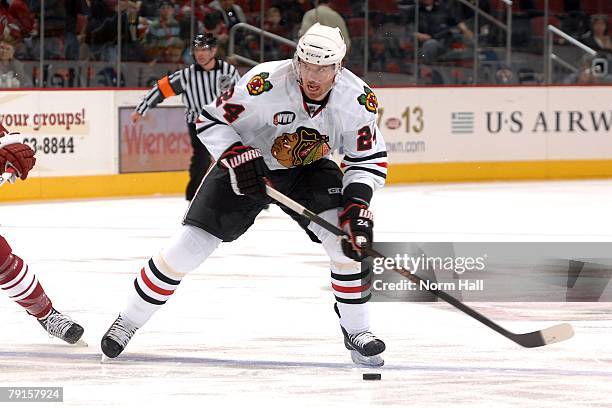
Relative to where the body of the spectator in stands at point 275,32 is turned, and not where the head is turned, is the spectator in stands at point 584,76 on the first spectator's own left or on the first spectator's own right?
on the first spectator's own left

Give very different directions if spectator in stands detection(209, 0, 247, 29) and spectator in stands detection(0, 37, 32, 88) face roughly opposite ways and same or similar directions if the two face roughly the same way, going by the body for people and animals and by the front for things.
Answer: same or similar directions

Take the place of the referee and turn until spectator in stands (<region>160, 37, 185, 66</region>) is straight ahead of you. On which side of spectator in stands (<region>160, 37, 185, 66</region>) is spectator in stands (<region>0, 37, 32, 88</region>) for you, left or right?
left

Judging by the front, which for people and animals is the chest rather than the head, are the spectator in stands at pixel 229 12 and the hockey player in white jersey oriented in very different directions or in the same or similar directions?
same or similar directions

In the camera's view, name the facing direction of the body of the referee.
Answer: toward the camera

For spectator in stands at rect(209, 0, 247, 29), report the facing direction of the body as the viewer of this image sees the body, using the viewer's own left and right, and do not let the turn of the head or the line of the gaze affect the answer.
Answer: facing the viewer

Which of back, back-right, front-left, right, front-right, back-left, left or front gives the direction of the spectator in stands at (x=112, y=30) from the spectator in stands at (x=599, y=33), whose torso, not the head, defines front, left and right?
front-right

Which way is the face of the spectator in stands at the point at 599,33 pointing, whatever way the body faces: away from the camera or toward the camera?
toward the camera

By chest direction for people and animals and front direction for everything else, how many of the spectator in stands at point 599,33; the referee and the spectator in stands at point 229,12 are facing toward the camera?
3

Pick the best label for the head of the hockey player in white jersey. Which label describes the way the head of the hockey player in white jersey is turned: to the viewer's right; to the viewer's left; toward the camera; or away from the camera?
toward the camera

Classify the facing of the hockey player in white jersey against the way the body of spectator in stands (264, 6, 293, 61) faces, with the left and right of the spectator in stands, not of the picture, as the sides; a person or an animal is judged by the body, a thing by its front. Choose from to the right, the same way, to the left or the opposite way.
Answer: the same way

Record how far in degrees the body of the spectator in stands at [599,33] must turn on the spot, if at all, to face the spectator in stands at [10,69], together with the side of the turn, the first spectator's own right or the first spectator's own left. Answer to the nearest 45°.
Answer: approximately 45° to the first spectator's own right

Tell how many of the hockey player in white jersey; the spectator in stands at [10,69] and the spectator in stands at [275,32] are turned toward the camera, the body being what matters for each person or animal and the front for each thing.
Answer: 3
